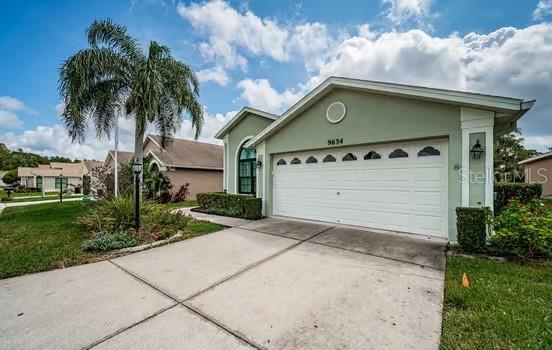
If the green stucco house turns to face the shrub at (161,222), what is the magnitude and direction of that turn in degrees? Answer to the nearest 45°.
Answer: approximately 45° to its right

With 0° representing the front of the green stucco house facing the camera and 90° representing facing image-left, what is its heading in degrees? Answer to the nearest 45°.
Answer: approximately 45°

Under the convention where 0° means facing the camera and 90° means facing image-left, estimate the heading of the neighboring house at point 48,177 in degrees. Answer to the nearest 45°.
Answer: approximately 0°
